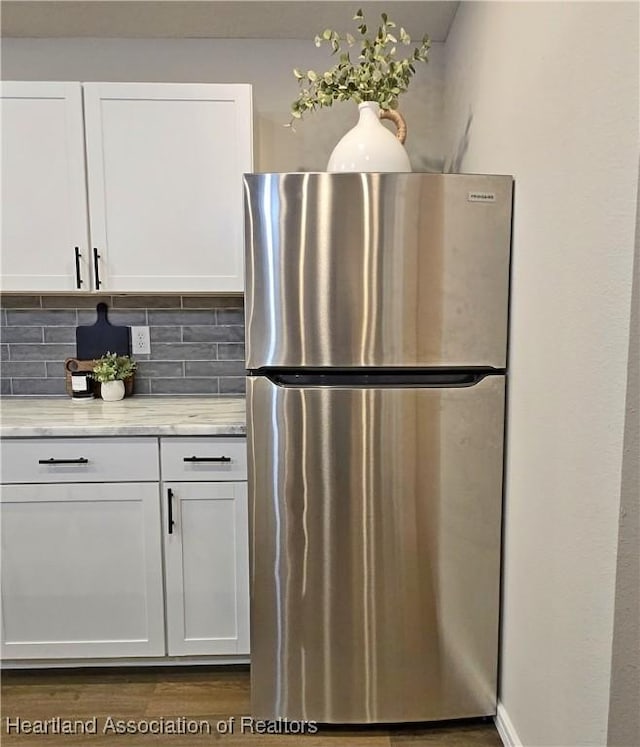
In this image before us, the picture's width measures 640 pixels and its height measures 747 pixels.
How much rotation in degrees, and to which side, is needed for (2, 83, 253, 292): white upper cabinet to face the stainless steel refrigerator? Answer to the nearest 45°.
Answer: approximately 45° to its left

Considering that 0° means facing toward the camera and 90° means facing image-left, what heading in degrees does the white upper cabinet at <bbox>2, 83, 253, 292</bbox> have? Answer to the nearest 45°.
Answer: approximately 0°

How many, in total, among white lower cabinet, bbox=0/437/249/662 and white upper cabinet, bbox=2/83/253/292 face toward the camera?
2

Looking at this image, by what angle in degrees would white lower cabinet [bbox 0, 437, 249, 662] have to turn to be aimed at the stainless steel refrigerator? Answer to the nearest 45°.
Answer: approximately 45° to its left

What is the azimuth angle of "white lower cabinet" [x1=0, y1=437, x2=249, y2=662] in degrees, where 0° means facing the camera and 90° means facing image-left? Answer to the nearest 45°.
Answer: approximately 0°
